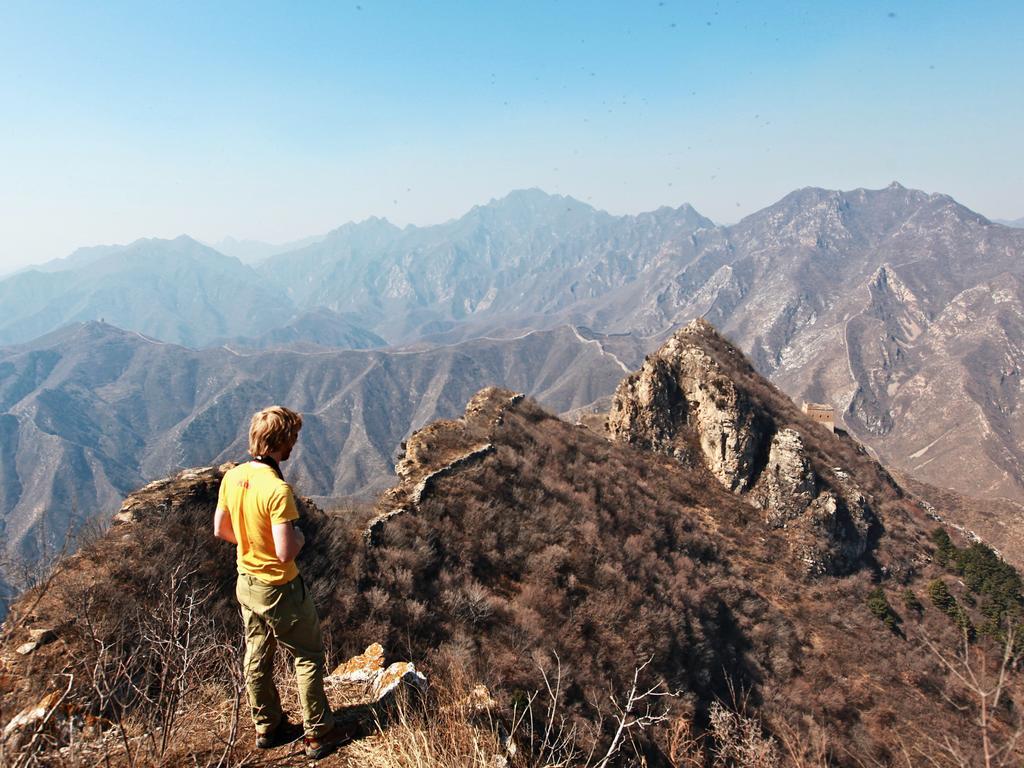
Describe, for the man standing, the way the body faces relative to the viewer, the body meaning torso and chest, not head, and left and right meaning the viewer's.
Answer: facing away from the viewer and to the right of the viewer

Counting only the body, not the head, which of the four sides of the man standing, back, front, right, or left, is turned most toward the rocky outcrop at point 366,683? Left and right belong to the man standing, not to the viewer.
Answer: front

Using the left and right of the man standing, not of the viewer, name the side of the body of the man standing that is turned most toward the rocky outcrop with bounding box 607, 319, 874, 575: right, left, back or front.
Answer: front

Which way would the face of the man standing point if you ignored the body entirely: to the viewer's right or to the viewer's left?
to the viewer's right

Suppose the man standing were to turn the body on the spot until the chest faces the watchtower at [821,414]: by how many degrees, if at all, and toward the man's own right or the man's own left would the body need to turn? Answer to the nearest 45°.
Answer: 0° — they already face it
